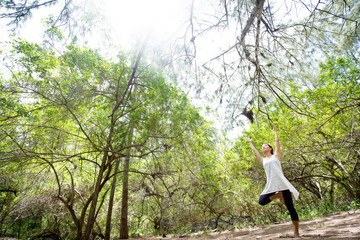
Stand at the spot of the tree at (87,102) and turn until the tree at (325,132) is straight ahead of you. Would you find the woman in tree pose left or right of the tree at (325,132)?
right

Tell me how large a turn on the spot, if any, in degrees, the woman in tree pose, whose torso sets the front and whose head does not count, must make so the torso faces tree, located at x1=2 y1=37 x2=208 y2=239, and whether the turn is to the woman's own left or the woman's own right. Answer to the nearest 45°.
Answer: approximately 45° to the woman's own right

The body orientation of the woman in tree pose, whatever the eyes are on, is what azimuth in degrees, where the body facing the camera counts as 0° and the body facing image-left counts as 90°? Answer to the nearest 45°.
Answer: approximately 45°

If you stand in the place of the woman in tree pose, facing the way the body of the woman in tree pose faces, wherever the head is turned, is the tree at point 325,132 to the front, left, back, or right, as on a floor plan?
back
